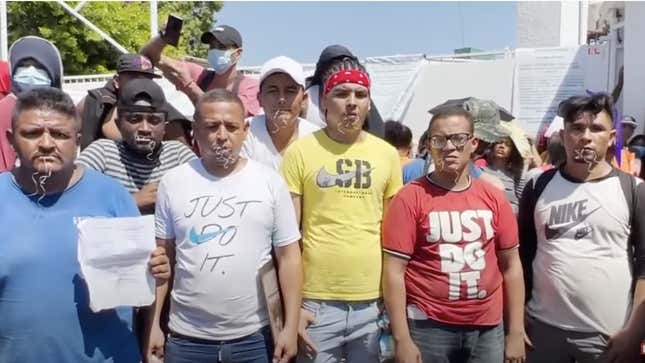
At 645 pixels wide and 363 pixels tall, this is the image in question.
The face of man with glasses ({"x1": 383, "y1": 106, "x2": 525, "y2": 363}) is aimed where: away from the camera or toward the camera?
toward the camera

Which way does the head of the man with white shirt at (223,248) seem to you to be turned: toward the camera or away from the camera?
toward the camera

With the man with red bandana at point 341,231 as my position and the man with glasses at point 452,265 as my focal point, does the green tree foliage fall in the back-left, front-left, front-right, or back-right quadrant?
back-left

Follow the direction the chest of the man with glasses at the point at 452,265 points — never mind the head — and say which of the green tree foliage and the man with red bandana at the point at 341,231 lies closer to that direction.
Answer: the man with red bandana

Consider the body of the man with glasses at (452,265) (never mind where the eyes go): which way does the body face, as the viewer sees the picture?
toward the camera

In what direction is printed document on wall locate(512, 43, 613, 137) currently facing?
toward the camera

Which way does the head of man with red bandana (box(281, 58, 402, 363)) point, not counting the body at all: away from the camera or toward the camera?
toward the camera

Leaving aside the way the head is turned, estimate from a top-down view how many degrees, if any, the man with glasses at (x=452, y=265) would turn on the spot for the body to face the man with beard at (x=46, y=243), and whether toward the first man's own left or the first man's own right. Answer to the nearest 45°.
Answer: approximately 45° to the first man's own right

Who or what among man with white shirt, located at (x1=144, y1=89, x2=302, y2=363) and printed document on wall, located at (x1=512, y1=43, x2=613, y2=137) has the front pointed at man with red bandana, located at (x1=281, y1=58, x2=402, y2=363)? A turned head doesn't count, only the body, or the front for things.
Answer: the printed document on wall

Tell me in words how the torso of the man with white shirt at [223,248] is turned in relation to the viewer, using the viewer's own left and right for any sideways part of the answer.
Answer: facing the viewer

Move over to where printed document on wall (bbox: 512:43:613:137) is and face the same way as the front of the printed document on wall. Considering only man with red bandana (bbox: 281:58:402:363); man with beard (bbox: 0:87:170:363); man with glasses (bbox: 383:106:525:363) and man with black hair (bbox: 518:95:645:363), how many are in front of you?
4

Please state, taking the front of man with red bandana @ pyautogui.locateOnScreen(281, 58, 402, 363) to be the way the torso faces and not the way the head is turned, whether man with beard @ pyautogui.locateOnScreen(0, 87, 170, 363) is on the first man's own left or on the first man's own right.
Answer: on the first man's own right

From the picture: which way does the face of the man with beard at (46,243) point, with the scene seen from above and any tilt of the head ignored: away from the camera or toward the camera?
toward the camera
